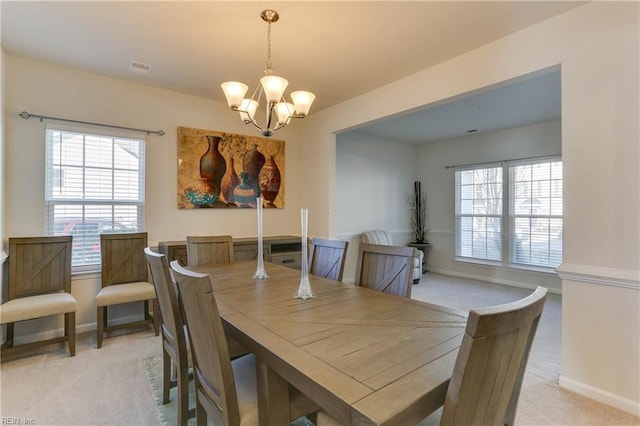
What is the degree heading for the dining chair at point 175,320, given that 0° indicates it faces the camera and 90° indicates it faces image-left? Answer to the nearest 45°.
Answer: approximately 225°

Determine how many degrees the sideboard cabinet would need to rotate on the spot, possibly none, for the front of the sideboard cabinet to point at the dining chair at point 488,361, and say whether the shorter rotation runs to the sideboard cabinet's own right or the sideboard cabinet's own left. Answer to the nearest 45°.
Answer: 0° — it already faces it

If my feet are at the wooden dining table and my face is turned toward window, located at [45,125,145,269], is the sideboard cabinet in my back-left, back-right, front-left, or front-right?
front-right

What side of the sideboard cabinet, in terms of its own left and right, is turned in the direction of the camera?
front

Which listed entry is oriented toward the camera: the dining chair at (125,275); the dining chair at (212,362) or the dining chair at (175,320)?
the dining chair at (125,275)

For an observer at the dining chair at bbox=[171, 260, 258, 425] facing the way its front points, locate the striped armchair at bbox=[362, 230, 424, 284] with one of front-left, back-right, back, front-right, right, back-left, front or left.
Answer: front

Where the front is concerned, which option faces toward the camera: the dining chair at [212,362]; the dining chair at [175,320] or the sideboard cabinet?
the sideboard cabinet

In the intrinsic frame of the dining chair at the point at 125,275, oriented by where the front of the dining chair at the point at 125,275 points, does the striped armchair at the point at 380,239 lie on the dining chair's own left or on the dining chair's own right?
on the dining chair's own left

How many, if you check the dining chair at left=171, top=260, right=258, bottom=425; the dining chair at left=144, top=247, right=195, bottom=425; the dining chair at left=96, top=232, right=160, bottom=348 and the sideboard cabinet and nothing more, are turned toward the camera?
2

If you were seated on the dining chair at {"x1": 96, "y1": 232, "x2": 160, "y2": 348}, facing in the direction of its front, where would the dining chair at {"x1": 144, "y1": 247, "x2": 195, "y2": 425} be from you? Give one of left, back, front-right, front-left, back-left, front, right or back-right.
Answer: front

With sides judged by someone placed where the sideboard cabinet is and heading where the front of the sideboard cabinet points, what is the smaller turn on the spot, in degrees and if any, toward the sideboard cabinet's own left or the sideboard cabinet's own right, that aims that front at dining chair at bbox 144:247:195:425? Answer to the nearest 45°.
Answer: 0° — it already faces it

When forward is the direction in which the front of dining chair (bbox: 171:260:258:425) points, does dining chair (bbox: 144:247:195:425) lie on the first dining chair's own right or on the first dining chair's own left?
on the first dining chair's own left

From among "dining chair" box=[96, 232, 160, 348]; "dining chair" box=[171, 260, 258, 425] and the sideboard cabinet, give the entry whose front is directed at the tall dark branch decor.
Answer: "dining chair" box=[171, 260, 258, 425]

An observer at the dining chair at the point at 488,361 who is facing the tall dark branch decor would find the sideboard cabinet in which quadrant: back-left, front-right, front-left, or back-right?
front-left

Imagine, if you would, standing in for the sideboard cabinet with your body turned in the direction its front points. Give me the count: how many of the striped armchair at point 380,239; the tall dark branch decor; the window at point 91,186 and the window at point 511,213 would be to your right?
1

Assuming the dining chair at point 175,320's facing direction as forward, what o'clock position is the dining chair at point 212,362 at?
the dining chair at point 212,362 is roughly at 4 o'clock from the dining chair at point 175,320.

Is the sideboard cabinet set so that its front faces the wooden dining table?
yes

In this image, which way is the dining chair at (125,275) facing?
toward the camera
